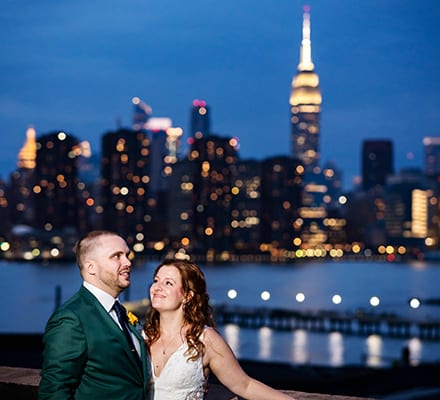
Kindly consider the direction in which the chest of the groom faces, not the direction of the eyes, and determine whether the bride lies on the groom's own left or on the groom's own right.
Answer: on the groom's own left

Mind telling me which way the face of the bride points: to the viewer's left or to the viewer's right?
to the viewer's left

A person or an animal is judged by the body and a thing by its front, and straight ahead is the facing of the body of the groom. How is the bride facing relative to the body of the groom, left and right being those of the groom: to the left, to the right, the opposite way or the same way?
to the right

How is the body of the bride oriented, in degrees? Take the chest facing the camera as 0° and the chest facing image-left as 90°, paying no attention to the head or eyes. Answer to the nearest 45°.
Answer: approximately 45°
